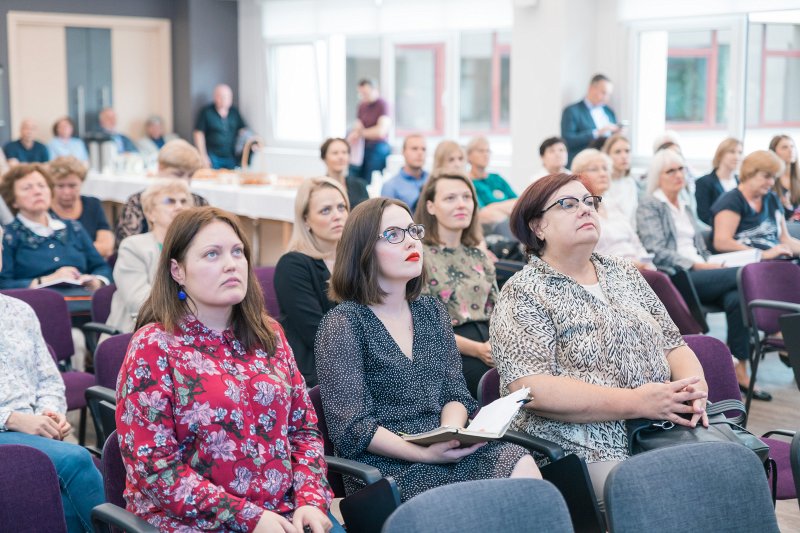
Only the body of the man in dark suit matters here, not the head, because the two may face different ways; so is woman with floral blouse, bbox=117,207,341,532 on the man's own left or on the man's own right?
on the man's own right

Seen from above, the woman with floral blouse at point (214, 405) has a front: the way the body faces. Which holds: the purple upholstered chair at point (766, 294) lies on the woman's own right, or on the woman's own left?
on the woman's own left

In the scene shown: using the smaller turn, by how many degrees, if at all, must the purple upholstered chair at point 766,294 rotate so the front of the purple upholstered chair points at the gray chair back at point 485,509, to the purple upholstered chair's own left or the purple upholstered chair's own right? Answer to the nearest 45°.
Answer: approximately 45° to the purple upholstered chair's own right

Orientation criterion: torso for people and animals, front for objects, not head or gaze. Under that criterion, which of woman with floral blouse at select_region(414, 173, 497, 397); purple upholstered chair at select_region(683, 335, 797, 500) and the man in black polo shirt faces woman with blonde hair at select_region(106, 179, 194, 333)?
the man in black polo shirt

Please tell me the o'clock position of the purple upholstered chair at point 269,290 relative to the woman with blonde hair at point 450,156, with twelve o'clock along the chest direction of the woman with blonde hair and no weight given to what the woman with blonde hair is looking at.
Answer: The purple upholstered chair is roughly at 2 o'clock from the woman with blonde hair.

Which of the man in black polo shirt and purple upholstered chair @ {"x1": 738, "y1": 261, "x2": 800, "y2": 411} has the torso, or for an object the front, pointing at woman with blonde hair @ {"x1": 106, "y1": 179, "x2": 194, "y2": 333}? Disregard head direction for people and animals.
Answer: the man in black polo shirt

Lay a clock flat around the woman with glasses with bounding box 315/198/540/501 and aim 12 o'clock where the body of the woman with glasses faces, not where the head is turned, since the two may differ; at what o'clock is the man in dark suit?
The man in dark suit is roughly at 8 o'clock from the woman with glasses.

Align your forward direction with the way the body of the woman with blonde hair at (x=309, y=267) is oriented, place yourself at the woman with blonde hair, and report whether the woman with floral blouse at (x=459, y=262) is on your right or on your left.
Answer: on your left

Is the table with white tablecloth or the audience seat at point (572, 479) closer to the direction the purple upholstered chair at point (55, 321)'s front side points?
the audience seat
